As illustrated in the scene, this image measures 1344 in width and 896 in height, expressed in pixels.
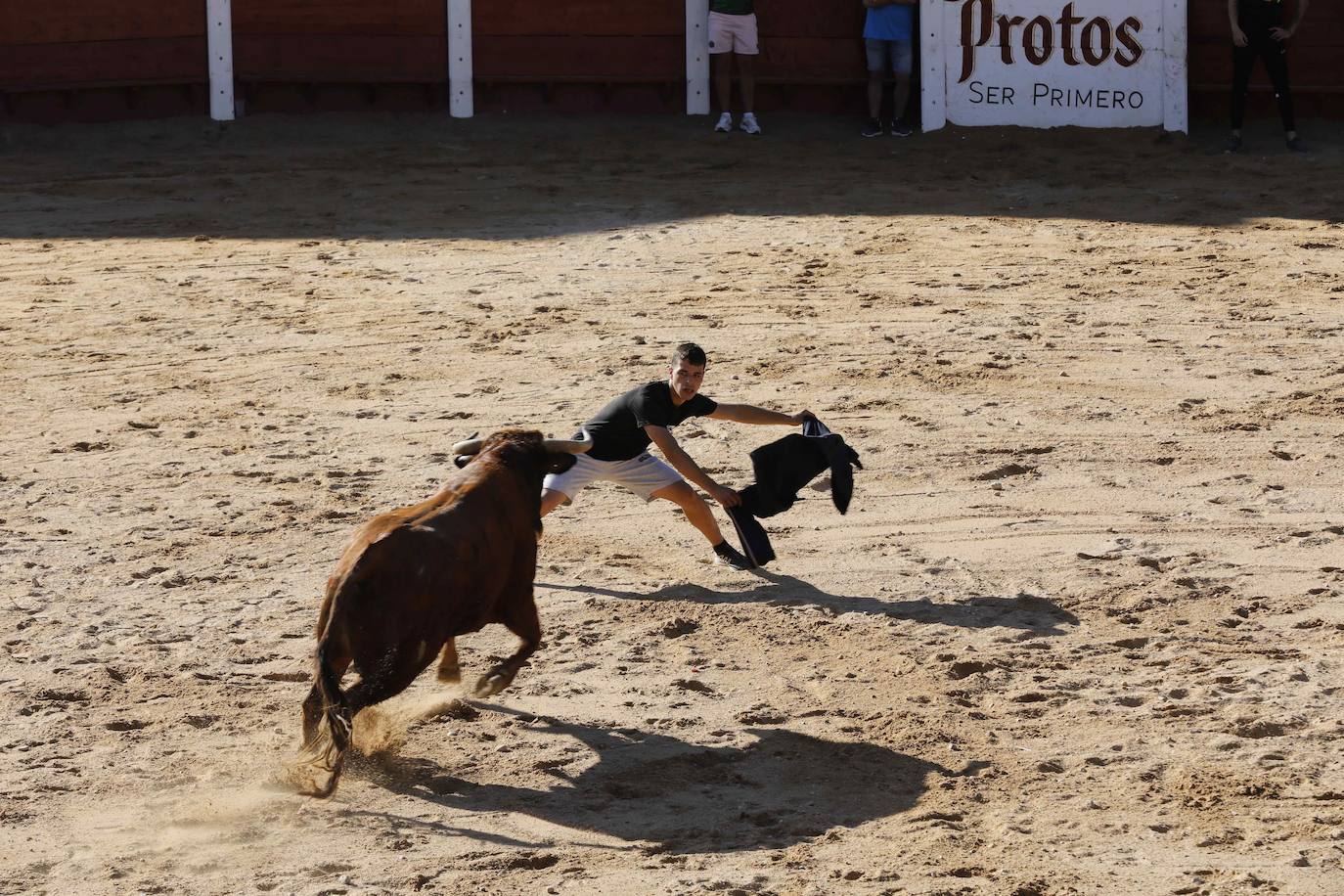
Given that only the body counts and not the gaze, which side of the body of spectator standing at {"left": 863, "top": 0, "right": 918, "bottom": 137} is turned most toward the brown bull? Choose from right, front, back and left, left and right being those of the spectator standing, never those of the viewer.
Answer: front

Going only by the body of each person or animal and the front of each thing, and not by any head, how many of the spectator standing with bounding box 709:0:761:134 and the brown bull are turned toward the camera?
1

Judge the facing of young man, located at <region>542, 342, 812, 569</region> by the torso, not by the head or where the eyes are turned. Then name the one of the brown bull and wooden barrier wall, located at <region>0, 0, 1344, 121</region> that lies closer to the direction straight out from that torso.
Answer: the brown bull

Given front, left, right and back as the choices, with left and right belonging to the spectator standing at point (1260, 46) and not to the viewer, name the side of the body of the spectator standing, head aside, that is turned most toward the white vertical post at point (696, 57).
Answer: right

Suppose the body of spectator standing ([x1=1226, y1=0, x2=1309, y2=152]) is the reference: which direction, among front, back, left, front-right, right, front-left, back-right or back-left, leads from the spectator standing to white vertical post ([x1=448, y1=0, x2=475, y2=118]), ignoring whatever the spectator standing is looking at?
right

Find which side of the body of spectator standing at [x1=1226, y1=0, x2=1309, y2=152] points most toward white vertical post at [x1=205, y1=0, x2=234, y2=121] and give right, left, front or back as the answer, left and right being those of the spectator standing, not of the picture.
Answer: right

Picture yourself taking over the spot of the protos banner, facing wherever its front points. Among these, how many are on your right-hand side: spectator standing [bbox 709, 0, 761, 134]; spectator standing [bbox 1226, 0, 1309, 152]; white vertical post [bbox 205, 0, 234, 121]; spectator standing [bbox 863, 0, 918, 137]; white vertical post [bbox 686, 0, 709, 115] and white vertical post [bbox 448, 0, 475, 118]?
5
